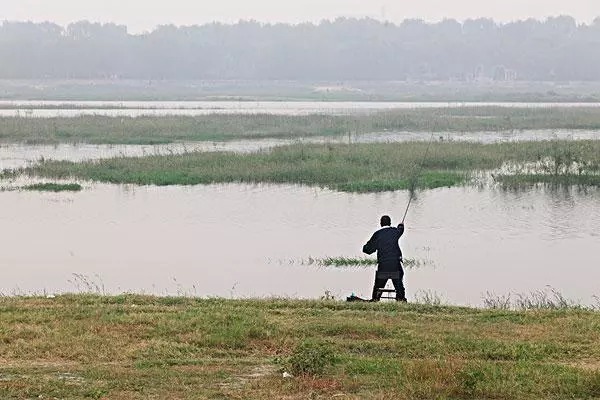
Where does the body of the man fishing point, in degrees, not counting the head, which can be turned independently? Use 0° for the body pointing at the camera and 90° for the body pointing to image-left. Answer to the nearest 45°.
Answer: approximately 180°
